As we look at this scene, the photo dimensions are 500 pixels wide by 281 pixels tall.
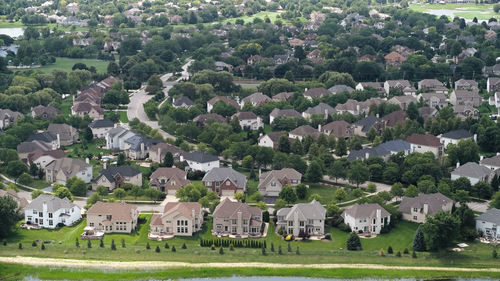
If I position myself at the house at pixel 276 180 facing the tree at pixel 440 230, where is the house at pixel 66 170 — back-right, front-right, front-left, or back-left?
back-right

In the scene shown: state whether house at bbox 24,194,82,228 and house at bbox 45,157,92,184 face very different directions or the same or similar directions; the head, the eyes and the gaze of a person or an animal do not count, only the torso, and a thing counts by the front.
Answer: very different directions

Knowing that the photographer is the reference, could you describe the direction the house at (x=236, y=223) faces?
facing away from the viewer

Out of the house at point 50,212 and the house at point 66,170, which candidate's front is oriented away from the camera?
the house at point 50,212

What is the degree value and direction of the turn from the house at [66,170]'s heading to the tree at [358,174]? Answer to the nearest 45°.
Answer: approximately 90° to its left

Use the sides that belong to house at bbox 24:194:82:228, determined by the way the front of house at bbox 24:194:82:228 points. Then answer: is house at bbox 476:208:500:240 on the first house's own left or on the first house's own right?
on the first house's own right

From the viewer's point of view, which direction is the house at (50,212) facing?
away from the camera

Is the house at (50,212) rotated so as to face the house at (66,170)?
yes

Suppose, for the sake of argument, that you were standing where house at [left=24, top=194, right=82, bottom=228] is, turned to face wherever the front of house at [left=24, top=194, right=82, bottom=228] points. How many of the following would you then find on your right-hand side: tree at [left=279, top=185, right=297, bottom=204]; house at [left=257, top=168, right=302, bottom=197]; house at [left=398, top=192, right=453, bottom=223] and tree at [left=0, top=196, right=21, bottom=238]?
3

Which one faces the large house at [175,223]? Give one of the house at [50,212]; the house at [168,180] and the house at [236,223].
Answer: the house at [168,180]

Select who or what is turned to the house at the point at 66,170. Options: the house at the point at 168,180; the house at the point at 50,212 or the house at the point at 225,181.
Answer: the house at the point at 50,212

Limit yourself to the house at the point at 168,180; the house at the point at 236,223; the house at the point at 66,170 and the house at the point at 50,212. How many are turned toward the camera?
2

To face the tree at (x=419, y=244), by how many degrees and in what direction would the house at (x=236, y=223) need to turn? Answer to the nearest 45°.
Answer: approximately 90° to its right

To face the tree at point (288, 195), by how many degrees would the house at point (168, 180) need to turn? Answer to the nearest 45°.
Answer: approximately 45° to its left

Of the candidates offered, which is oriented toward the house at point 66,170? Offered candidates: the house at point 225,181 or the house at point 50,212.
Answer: the house at point 50,212

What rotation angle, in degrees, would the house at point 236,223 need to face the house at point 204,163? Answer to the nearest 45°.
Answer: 0° — it already faces it

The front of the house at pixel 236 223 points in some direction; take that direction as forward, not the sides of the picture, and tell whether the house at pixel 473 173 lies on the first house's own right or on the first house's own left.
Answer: on the first house's own right

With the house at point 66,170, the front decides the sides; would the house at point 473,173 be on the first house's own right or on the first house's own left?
on the first house's own left
